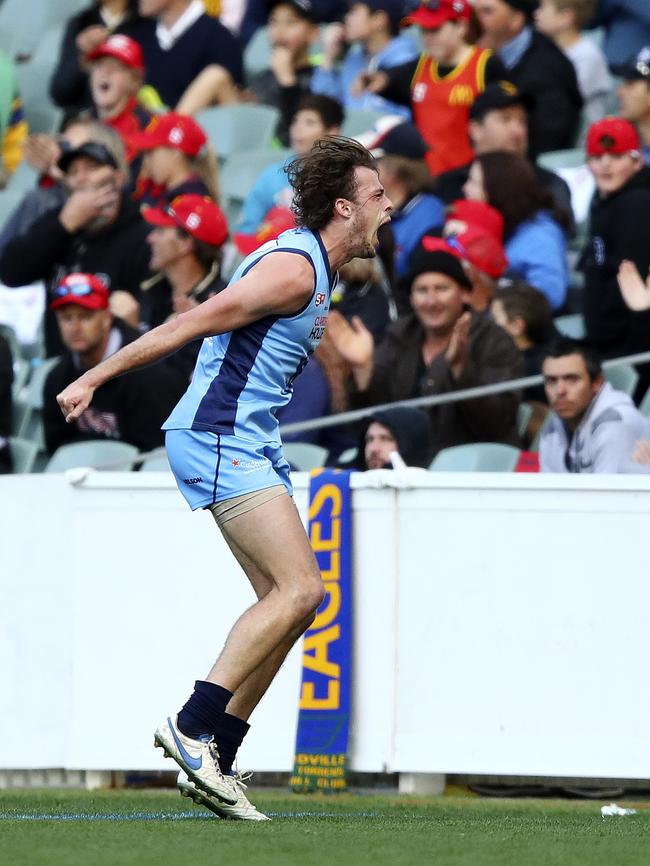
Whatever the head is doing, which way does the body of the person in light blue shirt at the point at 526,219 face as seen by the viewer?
to the viewer's left

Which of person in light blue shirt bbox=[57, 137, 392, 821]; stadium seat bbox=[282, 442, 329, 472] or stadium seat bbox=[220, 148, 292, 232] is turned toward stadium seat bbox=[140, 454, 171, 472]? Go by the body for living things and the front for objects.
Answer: stadium seat bbox=[220, 148, 292, 232]

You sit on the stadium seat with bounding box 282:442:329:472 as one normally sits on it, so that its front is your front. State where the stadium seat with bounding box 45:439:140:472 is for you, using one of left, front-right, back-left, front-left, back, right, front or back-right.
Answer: right

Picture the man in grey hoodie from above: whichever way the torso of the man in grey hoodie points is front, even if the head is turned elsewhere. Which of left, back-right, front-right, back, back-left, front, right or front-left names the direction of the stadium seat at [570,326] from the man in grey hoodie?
back-right

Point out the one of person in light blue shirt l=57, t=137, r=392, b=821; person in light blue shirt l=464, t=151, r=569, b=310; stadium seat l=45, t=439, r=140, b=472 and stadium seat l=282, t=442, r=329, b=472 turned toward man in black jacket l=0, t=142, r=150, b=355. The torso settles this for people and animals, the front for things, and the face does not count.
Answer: person in light blue shirt l=464, t=151, r=569, b=310

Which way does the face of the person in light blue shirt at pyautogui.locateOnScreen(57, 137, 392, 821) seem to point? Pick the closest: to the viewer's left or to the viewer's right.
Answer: to the viewer's right

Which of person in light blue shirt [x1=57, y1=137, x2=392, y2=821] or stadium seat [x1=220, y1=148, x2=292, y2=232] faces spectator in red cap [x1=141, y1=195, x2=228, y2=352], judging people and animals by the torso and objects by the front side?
the stadium seat

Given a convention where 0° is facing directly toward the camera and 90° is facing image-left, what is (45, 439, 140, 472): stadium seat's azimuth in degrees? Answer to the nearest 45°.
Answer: approximately 0°

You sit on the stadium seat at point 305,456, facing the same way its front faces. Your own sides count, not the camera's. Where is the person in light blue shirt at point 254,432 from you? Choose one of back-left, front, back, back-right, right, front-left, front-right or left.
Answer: front

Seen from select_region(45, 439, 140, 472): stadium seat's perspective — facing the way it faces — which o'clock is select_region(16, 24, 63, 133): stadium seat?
select_region(16, 24, 63, 133): stadium seat is roughly at 6 o'clock from select_region(45, 439, 140, 472): stadium seat.

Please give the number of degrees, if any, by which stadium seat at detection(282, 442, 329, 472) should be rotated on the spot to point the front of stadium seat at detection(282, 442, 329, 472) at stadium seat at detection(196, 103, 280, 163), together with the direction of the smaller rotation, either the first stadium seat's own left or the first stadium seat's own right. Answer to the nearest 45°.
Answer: approximately 180°

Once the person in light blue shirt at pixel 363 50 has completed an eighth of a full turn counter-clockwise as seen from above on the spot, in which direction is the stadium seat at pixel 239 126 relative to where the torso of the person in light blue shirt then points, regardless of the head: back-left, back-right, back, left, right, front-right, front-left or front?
right

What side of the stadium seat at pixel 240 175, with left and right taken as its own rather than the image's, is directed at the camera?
front

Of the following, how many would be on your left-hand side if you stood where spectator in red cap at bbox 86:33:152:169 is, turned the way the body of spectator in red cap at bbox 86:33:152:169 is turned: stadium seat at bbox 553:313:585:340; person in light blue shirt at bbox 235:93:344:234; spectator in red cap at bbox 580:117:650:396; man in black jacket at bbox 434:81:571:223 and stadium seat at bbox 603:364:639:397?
5

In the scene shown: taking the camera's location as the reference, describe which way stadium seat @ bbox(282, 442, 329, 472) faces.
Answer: facing the viewer

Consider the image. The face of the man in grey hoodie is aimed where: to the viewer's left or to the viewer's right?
to the viewer's left

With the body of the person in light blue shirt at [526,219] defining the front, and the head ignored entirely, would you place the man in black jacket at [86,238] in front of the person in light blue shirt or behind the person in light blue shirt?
in front

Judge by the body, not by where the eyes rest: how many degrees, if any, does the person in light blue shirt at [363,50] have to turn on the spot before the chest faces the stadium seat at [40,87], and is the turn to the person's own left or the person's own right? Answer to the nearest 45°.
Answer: approximately 90° to the person's own right
